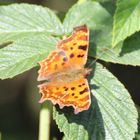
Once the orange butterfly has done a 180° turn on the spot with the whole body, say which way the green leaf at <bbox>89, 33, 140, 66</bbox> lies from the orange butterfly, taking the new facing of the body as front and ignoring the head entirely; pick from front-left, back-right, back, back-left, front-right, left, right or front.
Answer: back

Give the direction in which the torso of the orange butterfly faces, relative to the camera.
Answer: to the viewer's right

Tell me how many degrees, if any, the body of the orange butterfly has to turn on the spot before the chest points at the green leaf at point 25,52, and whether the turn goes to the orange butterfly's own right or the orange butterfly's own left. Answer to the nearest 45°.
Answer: approximately 180°
